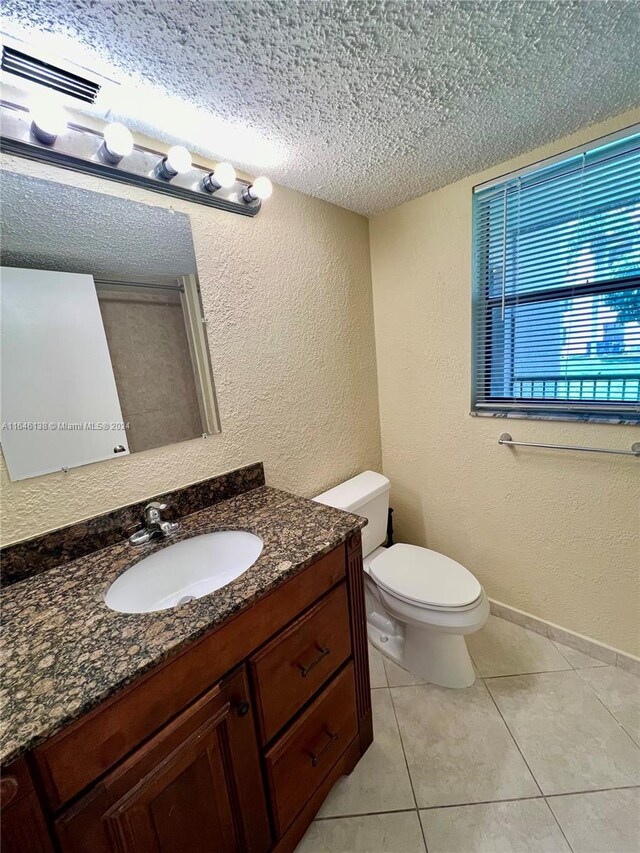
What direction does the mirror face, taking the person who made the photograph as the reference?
facing the viewer and to the right of the viewer

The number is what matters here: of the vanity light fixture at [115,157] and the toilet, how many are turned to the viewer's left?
0

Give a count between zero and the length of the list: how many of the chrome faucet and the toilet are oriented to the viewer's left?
0
